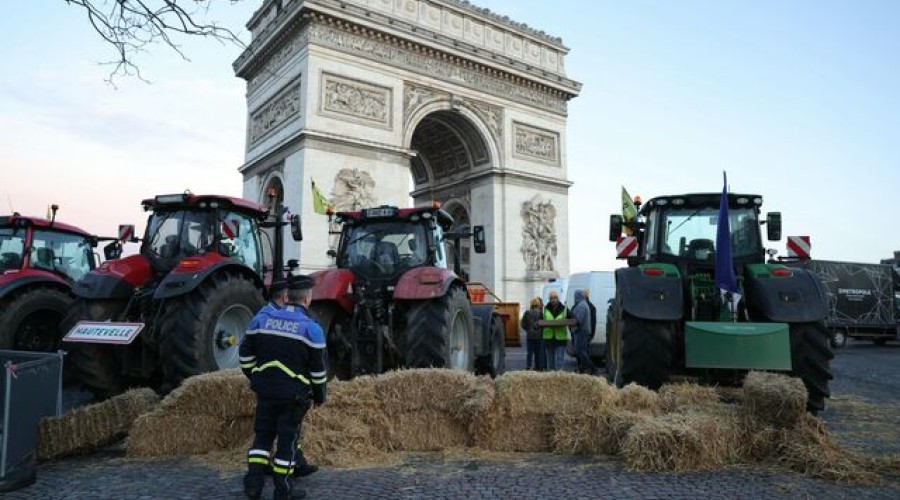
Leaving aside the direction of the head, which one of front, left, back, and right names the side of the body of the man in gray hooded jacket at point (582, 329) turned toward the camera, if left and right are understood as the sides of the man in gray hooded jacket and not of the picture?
left

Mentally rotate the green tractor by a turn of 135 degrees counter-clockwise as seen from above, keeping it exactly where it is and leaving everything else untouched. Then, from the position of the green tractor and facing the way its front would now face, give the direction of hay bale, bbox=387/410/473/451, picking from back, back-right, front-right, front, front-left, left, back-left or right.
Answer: front

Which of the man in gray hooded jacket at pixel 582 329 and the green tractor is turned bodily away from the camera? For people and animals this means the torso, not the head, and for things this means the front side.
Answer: the green tractor

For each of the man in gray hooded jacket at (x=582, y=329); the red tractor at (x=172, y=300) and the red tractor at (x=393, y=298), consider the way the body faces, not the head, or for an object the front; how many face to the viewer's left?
1

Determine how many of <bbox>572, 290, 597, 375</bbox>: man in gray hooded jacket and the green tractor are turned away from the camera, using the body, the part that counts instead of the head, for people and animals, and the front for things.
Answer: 1

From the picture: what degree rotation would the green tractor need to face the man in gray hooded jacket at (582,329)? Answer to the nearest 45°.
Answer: approximately 45° to its left

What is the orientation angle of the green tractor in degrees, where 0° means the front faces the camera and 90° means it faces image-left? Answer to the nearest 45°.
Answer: approximately 180°
